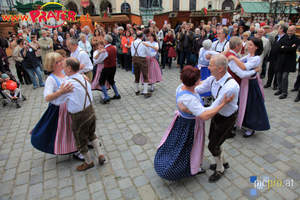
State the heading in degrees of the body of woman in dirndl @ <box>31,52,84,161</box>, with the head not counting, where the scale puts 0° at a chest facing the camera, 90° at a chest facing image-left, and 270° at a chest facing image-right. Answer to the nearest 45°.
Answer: approximately 315°

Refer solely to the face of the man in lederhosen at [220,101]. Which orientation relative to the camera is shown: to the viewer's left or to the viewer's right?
to the viewer's left

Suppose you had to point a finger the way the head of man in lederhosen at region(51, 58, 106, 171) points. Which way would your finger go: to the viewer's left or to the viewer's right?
to the viewer's left

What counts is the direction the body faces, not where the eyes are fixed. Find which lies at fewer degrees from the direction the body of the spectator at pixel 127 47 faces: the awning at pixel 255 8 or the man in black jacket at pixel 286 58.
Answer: the man in black jacket

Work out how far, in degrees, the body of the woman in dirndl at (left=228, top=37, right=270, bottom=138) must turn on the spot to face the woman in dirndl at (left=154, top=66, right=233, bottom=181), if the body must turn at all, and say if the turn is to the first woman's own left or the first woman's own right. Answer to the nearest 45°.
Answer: approximately 45° to the first woman's own left

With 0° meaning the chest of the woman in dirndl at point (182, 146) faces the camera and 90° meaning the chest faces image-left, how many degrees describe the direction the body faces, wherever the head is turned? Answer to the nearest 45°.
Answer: approximately 225°

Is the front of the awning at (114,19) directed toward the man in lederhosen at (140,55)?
yes

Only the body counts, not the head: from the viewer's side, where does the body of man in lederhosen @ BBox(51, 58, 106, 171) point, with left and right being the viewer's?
facing away from the viewer and to the left of the viewer
